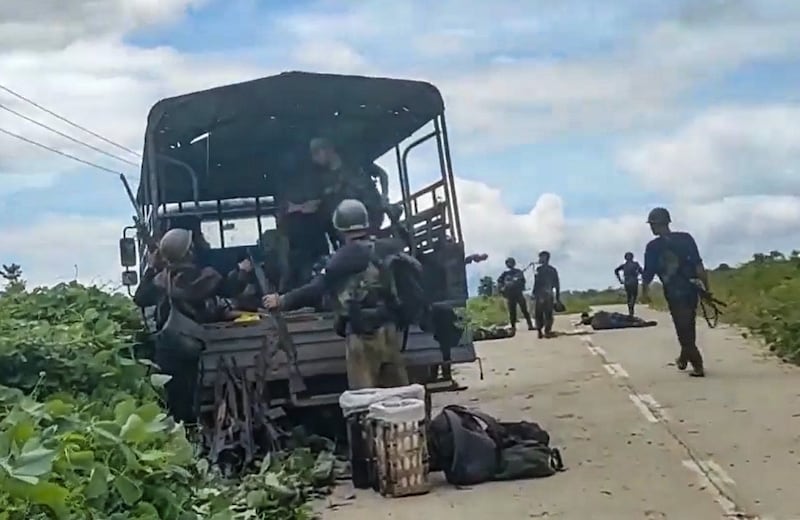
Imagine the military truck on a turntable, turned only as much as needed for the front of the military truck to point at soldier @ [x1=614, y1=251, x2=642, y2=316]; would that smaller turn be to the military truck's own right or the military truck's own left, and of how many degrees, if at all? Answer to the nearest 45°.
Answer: approximately 45° to the military truck's own right

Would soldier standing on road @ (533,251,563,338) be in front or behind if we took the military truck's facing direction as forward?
in front

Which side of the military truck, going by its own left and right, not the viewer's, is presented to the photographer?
back

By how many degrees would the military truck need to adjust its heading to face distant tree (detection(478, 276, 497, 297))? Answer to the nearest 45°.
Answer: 0° — it already faces it

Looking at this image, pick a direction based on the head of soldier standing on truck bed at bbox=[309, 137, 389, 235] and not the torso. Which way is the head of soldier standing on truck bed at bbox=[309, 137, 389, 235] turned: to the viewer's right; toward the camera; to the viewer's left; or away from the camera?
toward the camera

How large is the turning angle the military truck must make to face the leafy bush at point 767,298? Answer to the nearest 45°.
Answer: approximately 45° to its right
